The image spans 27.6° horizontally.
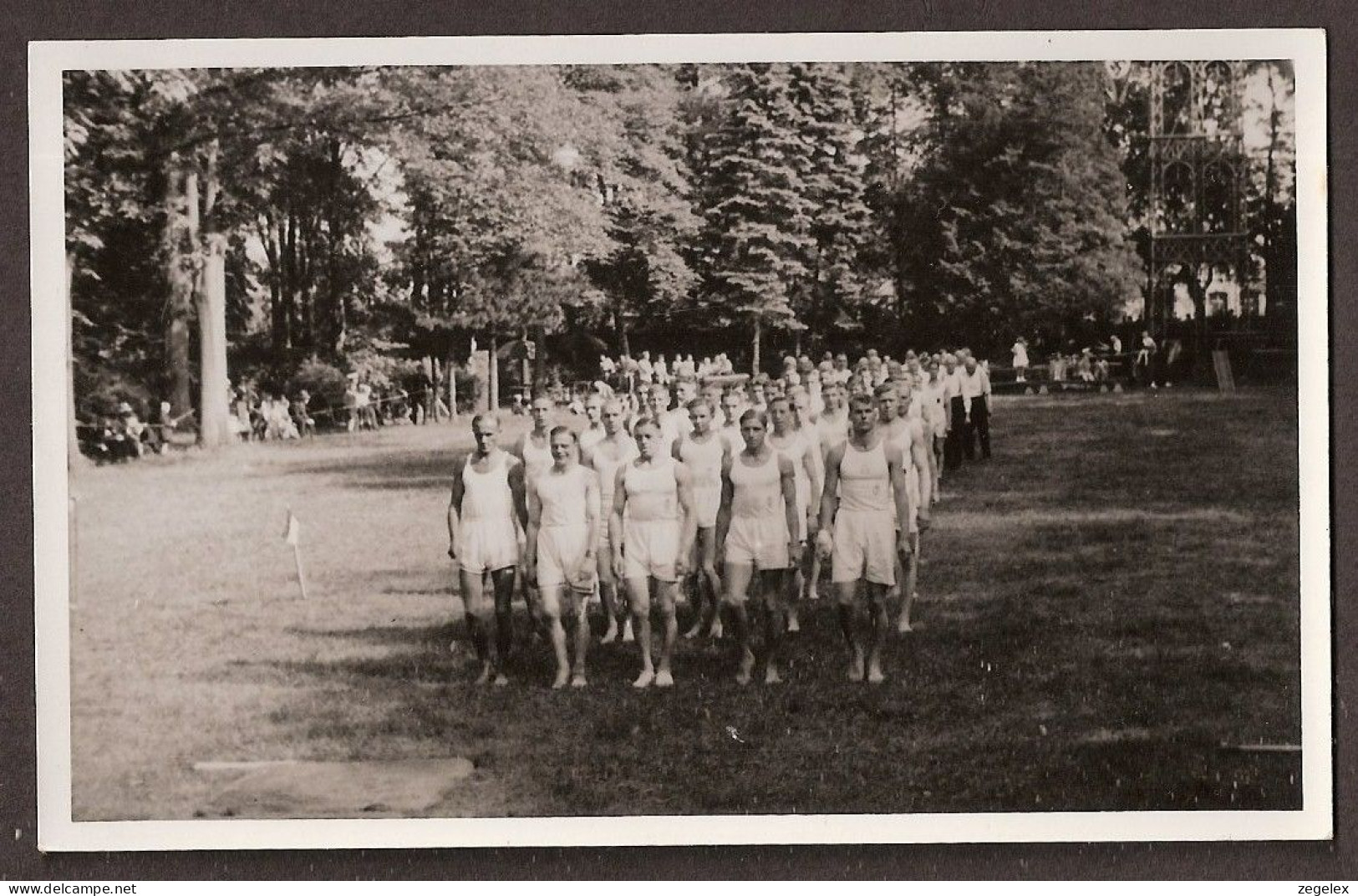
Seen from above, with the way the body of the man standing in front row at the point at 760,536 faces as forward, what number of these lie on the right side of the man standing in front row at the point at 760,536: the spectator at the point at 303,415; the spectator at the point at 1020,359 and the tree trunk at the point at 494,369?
2

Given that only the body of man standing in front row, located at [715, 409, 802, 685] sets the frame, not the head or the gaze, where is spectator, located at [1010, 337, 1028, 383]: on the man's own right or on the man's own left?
on the man's own left

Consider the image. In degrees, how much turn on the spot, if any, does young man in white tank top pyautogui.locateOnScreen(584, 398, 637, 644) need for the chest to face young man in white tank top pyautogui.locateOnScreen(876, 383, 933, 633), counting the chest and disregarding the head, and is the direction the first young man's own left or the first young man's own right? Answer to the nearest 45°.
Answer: approximately 90° to the first young man's own left
